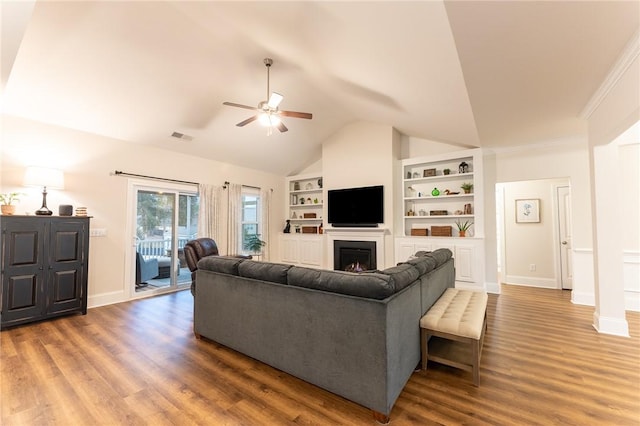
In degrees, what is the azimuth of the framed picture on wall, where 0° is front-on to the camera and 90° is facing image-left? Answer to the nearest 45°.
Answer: approximately 0°

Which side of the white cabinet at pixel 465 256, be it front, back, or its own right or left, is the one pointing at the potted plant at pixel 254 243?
right

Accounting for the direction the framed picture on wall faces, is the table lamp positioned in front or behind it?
in front

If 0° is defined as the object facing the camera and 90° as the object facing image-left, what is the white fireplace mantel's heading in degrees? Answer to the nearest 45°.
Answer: approximately 0°

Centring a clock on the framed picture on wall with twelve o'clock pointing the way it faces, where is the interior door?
The interior door is roughly at 9 o'clock from the framed picture on wall.

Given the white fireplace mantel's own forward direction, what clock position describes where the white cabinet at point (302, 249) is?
The white cabinet is roughly at 4 o'clock from the white fireplace mantel.

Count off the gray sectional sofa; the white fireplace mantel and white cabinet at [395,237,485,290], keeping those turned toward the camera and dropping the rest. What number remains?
2

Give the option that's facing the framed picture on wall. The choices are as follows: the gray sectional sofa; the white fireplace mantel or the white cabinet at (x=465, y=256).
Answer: the gray sectional sofa

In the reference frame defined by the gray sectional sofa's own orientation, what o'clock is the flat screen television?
The flat screen television is roughly at 11 o'clock from the gray sectional sofa.

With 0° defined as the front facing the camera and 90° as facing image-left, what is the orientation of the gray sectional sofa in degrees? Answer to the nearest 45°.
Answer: approximately 225°
